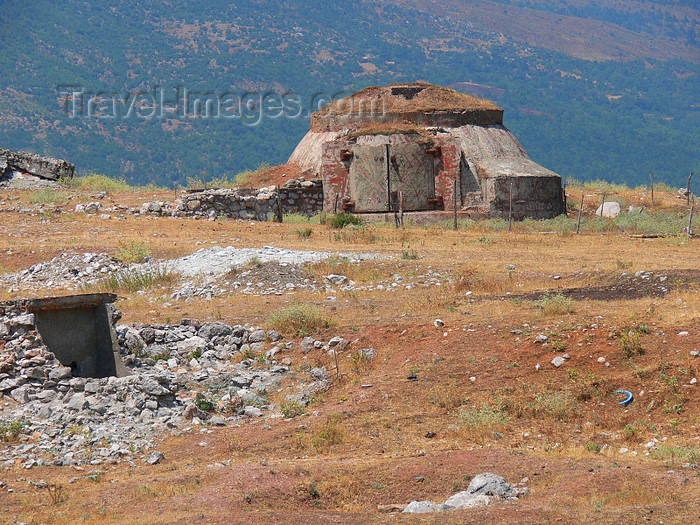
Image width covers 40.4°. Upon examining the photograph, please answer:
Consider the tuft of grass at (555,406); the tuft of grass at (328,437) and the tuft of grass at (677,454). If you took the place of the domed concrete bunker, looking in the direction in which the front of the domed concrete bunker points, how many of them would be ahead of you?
3

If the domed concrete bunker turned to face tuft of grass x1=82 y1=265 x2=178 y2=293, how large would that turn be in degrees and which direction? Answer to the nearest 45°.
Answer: approximately 45° to its right

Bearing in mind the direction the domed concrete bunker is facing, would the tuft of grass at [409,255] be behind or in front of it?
in front

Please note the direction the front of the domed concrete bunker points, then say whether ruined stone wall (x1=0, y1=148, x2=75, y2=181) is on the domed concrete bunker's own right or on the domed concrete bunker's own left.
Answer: on the domed concrete bunker's own right

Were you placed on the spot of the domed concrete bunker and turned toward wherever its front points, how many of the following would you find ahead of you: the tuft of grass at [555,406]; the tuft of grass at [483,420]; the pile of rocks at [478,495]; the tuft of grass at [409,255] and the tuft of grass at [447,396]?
5

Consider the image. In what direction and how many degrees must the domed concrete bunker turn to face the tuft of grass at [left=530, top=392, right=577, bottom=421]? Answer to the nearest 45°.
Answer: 0° — it already faces it

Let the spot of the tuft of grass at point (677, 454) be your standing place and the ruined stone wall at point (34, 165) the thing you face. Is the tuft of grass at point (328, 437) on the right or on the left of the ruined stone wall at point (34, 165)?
left

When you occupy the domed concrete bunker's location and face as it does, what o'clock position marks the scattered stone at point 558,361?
The scattered stone is roughly at 12 o'clock from the domed concrete bunker.

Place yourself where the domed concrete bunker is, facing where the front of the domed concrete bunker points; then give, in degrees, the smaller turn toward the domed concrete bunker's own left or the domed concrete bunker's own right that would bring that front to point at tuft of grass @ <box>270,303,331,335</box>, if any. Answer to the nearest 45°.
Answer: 0° — it already faces it

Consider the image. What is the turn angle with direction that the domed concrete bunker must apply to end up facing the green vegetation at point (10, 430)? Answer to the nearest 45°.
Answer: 0° — it already faces it

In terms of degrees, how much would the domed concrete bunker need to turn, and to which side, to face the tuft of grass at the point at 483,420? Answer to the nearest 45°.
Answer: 0° — it already faces it

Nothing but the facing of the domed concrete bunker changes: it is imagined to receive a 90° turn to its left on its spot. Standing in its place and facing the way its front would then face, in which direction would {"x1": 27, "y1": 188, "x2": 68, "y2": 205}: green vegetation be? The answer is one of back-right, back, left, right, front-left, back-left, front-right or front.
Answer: back

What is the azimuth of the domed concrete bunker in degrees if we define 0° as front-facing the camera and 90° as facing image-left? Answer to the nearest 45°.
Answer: approximately 0°

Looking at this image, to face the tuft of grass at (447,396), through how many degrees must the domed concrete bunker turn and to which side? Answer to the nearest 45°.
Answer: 0° — it already faces it
